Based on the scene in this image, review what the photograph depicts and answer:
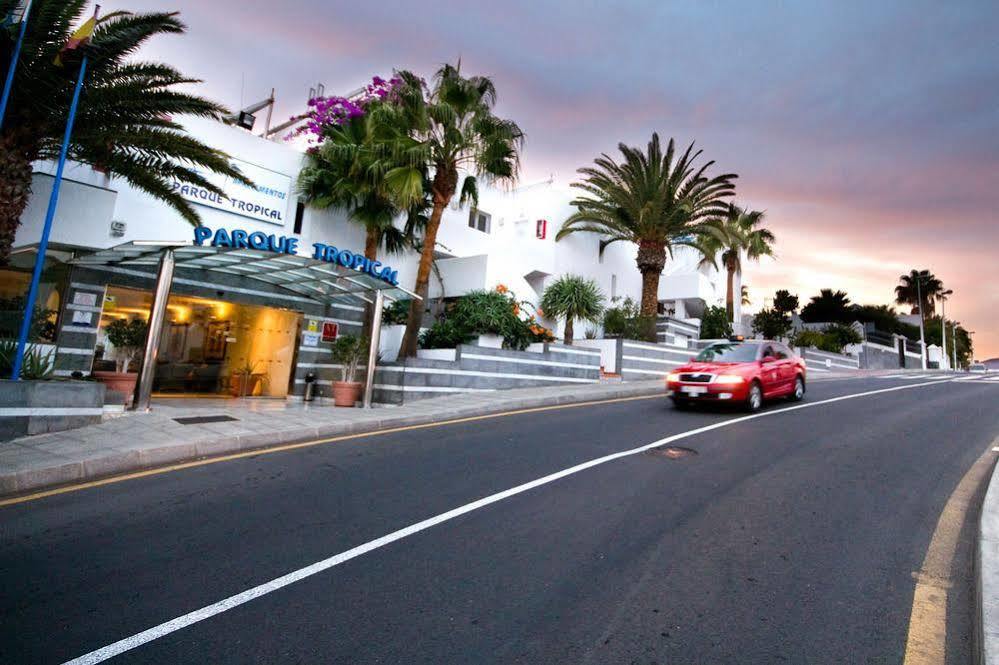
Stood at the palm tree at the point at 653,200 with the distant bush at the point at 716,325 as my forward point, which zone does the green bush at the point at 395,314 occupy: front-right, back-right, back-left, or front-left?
back-left

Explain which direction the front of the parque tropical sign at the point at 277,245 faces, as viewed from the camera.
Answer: facing the viewer and to the right of the viewer

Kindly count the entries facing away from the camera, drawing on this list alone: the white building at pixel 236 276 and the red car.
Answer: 0

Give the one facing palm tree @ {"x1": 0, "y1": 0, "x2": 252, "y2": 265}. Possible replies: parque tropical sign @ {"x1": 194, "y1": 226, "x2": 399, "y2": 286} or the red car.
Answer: the red car

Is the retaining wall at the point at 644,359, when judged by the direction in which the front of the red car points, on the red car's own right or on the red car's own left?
on the red car's own right

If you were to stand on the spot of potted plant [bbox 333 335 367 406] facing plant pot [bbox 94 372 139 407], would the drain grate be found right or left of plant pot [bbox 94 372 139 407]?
left

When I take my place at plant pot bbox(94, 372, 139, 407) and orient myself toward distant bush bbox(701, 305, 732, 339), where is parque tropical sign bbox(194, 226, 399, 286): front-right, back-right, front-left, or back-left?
front-right

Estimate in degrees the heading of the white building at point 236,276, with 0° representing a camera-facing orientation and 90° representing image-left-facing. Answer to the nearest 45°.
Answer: approximately 315°

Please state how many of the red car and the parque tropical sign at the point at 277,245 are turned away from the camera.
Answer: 0

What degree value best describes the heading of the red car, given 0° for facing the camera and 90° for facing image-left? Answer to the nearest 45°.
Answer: approximately 45°

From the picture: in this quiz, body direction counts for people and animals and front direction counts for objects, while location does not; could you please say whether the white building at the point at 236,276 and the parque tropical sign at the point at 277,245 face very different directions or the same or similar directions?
same or similar directions
